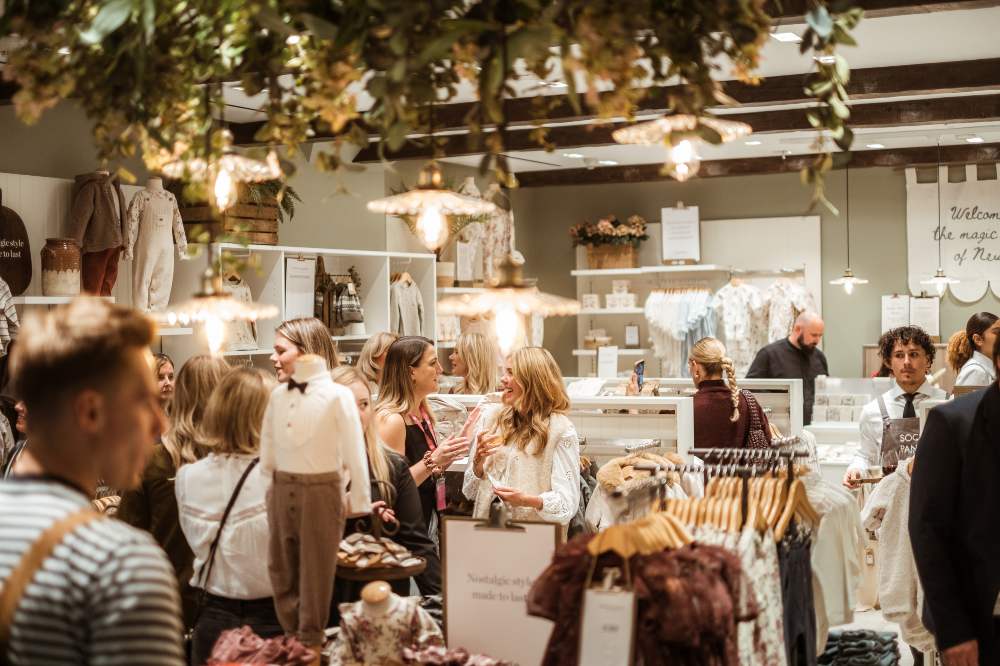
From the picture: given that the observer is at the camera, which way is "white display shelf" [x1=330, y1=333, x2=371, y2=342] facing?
facing the viewer

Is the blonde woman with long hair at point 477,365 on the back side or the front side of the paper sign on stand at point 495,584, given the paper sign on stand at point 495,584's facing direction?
on the back side

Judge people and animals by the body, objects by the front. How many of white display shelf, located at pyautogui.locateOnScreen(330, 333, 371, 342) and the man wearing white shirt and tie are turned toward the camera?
2

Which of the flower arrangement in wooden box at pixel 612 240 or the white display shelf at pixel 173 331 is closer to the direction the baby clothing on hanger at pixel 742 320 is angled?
the white display shelf

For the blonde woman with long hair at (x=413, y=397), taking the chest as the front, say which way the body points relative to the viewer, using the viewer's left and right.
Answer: facing to the right of the viewer

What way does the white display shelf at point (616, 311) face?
toward the camera

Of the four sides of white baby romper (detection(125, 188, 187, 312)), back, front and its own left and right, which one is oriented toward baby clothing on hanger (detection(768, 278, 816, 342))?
left

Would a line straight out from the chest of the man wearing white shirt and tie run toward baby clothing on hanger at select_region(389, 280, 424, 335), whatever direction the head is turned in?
no

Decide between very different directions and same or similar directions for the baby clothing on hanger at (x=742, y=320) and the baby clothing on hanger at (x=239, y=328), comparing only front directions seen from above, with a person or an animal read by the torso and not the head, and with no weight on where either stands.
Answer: same or similar directions

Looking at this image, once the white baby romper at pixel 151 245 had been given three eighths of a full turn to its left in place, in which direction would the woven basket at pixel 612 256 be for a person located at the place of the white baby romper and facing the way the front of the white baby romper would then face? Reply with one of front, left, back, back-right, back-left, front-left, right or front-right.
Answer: front

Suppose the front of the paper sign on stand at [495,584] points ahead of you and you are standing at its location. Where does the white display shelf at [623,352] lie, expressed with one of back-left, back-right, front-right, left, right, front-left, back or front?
back

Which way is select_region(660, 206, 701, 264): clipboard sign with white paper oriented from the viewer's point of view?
toward the camera

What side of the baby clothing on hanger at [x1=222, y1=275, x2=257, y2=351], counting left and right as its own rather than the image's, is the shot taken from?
front

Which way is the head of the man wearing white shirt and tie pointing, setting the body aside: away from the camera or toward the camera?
toward the camera

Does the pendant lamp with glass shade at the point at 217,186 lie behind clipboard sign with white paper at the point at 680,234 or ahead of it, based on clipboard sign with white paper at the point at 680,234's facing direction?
ahead

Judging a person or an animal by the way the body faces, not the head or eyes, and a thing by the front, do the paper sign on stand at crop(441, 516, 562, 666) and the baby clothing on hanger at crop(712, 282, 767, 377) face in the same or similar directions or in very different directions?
same or similar directions

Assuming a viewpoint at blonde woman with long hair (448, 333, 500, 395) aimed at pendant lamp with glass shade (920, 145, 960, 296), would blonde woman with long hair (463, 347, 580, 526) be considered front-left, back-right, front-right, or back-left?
back-right
